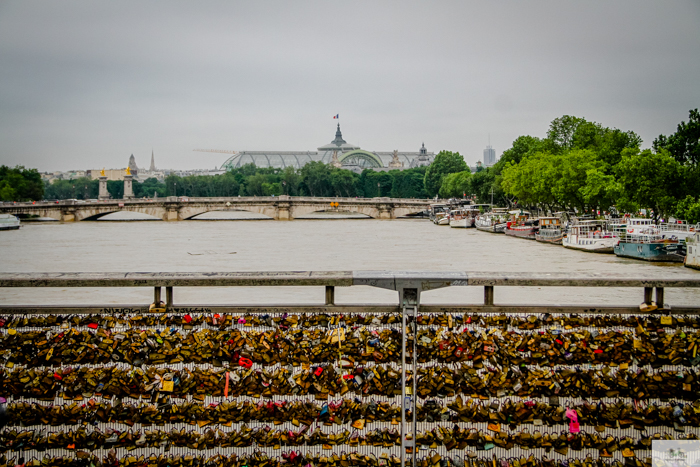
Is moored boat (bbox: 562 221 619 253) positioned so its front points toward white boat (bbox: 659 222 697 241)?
yes

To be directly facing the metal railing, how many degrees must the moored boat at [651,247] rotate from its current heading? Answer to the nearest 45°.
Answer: approximately 45° to its right

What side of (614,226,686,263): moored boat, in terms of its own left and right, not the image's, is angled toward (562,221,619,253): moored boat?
back

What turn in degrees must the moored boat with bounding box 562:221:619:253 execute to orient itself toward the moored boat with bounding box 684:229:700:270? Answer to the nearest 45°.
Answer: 0° — it already faces it

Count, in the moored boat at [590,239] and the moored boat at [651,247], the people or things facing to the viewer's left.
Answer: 0

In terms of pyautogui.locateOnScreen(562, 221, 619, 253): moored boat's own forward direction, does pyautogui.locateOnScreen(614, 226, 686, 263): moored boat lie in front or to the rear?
in front

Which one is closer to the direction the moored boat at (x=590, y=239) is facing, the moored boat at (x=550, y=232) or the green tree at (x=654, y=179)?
the green tree
